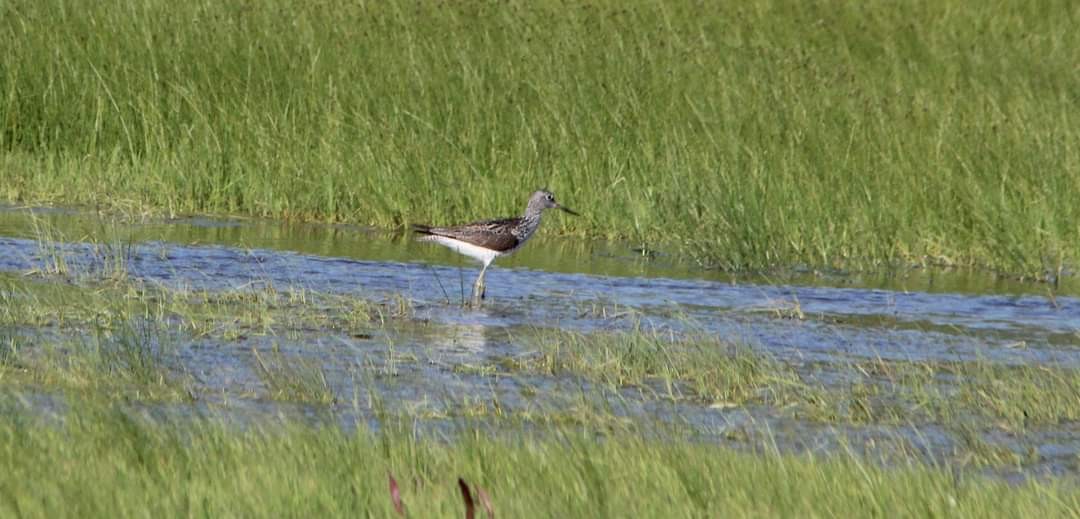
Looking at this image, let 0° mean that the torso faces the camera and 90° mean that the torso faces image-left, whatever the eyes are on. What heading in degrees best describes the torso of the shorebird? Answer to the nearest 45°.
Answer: approximately 270°
